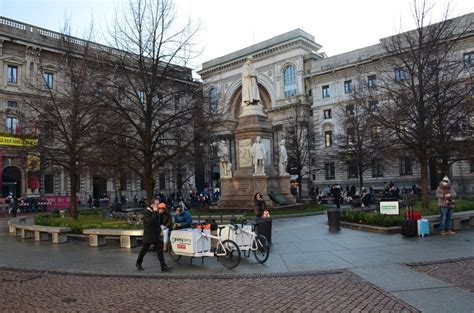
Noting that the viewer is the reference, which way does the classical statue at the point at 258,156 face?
facing the viewer

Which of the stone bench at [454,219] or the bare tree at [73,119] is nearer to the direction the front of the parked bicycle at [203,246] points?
the bare tree

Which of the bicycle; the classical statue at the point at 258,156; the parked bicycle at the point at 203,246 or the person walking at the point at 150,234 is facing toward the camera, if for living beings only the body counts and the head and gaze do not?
the classical statue

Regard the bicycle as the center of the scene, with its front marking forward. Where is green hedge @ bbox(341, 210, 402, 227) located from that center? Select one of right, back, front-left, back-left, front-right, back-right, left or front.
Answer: right

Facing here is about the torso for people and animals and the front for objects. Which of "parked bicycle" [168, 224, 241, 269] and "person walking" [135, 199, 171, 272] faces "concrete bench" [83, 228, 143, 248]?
the parked bicycle

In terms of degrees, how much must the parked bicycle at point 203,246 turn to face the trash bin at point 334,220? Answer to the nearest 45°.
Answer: approximately 90° to its right

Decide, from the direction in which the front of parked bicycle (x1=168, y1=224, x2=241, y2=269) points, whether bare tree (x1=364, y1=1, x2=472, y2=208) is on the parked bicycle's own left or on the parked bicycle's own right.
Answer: on the parked bicycle's own right

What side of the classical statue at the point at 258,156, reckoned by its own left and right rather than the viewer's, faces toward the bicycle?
front

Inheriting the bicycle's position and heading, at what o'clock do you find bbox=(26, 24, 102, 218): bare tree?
The bare tree is roughly at 12 o'clock from the bicycle.

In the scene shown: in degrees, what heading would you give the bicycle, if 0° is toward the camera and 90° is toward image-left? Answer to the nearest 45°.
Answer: approximately 135°

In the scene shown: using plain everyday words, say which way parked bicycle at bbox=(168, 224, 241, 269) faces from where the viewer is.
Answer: facing away from the viewer and to the left of the viewer

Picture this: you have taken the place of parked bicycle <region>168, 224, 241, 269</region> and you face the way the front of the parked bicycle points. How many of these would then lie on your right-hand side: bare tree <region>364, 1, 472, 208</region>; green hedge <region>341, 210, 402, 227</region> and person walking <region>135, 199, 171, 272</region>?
2
